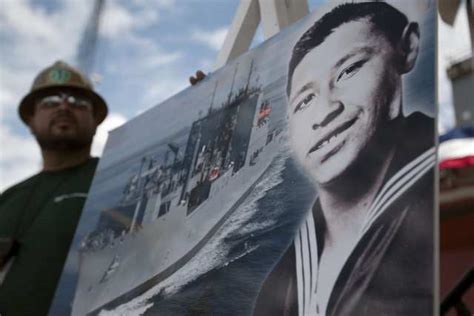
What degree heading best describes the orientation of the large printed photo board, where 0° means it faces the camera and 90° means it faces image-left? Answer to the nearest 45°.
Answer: approximately 45°

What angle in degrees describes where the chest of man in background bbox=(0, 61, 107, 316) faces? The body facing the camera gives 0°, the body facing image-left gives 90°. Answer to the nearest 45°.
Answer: approximately 0°
